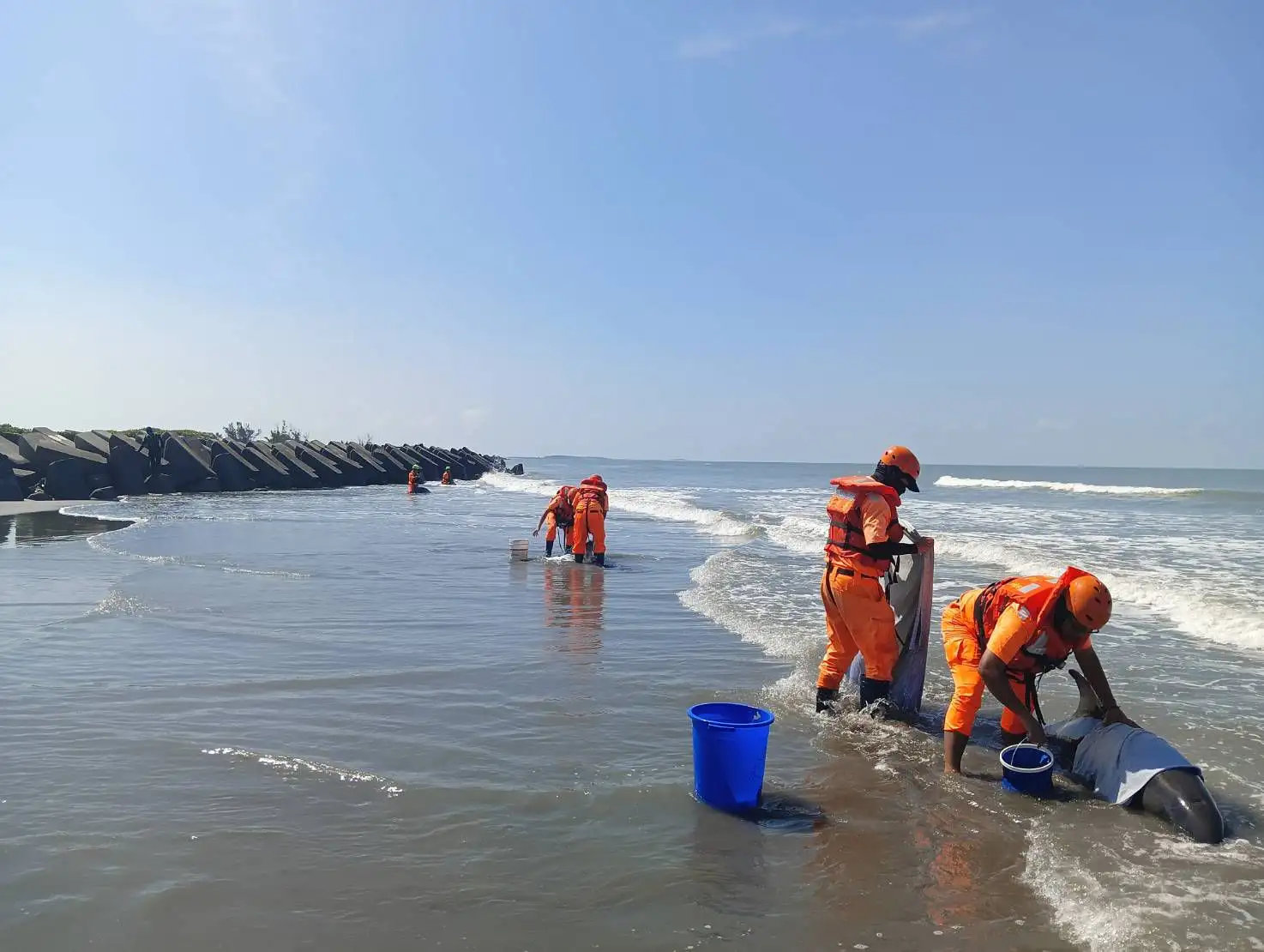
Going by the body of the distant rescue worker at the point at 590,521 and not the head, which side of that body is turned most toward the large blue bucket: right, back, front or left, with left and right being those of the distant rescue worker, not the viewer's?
back

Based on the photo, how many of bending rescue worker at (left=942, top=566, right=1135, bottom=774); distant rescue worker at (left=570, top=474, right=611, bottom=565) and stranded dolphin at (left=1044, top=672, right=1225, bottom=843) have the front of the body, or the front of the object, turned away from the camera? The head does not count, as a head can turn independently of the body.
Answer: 1

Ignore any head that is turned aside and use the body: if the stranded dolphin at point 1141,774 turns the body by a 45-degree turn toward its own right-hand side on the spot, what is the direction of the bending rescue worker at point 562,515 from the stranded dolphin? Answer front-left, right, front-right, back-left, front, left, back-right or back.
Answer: back-right

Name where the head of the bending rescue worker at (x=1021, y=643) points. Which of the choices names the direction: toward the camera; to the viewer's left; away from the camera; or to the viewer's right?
to the viewer's right

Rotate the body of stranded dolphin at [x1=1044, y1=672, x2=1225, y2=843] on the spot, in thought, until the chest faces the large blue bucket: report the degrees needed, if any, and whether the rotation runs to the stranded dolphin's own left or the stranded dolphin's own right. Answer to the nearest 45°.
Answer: approximately 90° to the stranded dolphin's own right

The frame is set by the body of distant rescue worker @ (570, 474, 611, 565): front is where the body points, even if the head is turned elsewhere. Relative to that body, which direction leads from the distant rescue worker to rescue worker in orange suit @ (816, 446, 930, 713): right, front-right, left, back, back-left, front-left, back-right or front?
back

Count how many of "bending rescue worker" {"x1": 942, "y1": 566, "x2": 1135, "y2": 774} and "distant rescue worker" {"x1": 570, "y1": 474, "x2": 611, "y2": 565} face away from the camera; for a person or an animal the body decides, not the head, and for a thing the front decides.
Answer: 1

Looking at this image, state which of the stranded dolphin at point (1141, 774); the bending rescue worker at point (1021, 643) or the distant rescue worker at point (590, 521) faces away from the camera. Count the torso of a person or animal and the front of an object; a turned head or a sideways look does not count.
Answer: the distant rescue worker

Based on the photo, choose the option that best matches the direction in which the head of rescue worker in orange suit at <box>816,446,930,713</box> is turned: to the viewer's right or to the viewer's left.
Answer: to the viewer's right

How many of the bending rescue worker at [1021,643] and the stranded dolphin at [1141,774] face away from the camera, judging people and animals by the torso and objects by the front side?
0

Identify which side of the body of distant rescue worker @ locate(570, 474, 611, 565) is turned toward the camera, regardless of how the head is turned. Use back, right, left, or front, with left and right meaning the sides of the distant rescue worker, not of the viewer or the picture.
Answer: back

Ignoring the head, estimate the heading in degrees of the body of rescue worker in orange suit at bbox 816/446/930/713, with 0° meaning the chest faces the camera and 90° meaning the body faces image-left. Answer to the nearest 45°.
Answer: approximately 225°

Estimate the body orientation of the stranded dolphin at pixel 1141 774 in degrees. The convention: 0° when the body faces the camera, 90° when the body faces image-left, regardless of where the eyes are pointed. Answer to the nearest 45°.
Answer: approximately 315°

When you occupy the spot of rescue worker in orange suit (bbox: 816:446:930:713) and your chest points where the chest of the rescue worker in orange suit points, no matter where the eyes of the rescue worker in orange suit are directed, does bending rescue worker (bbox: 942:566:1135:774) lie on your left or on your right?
on your right

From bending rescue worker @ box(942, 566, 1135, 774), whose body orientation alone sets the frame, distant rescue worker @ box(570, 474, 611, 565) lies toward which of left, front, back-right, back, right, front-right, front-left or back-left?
back
